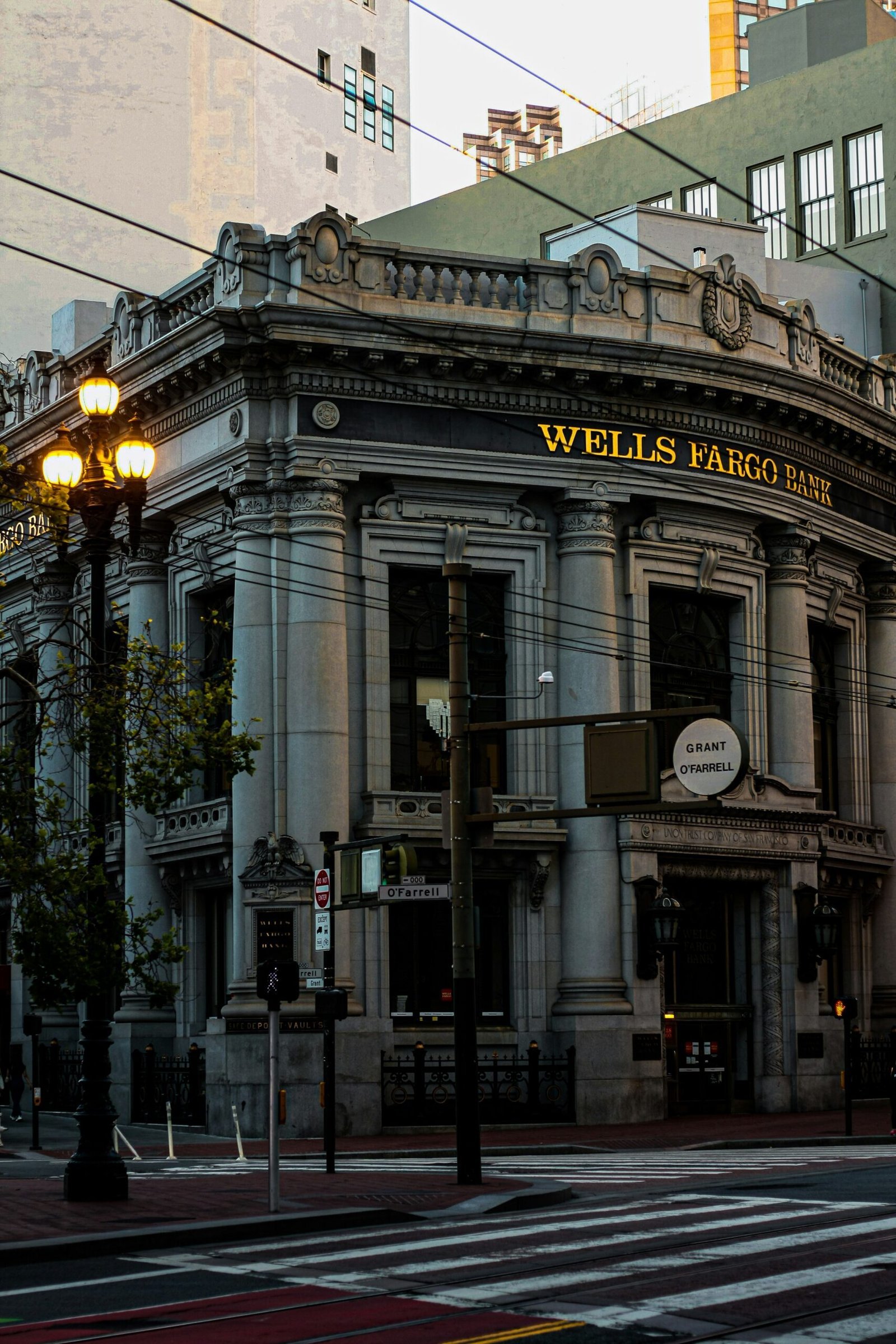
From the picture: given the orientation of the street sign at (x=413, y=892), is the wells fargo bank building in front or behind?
behind

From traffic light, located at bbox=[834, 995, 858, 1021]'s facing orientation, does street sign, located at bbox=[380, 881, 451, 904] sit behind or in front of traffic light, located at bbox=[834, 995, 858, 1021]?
in front

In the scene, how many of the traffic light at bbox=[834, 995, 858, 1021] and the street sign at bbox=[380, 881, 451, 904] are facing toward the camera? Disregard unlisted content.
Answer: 2

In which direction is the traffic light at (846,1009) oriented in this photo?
toward the camera

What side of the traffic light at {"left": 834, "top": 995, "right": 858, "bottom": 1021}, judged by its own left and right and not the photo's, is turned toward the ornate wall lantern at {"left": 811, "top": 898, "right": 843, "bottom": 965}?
back

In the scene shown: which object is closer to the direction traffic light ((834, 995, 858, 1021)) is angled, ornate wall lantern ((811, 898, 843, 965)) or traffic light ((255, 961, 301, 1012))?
the traffic light

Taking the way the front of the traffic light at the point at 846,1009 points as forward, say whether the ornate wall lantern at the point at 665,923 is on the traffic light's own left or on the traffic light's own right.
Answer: on the traffic light's own right

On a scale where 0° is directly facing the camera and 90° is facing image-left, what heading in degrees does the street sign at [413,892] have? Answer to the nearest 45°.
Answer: approximately 0°

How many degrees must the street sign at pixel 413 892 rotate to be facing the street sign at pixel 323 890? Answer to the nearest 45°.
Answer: approximately 135° to its right

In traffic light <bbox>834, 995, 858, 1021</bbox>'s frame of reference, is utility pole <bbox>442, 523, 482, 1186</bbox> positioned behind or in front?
in front
